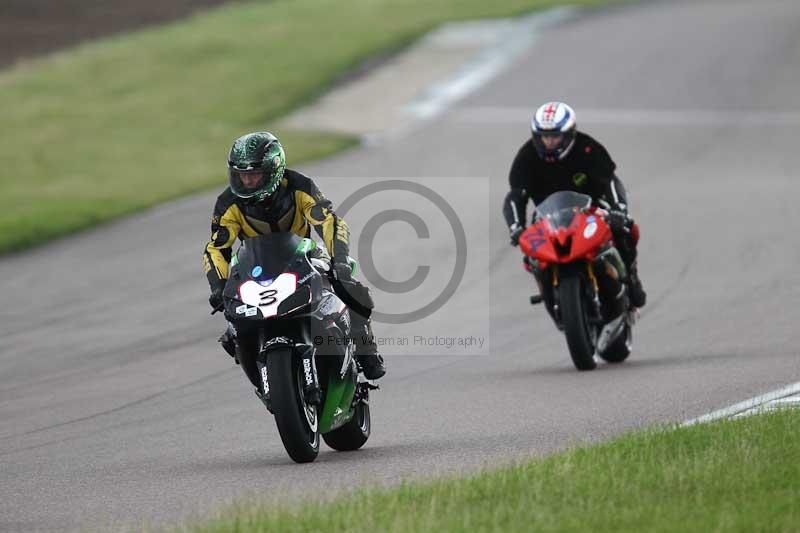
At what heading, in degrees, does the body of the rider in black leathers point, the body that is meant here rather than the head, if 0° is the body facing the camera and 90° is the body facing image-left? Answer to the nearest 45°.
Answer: approximately 0°

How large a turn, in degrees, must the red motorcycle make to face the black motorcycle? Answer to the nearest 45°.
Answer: approximately 45° to its right

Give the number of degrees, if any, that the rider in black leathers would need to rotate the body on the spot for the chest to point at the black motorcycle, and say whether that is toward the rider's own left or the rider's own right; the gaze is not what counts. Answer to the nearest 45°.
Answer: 0° — they already face it

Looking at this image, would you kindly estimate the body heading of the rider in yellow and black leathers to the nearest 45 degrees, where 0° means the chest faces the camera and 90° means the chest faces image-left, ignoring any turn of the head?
approximately 45°
